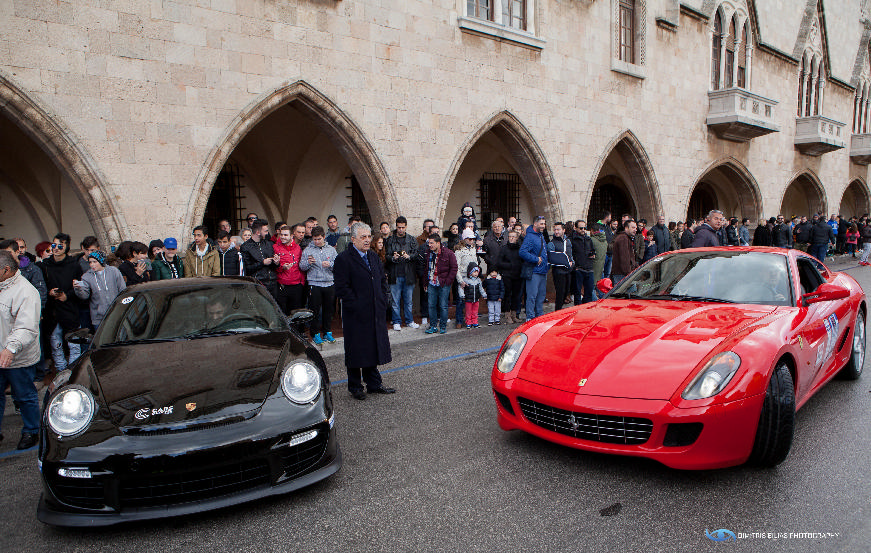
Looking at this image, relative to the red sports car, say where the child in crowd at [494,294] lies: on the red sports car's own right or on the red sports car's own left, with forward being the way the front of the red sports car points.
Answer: on the red sports car's own right

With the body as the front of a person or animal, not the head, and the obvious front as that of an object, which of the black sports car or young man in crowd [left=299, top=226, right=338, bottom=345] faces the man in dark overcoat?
the young man in crowd

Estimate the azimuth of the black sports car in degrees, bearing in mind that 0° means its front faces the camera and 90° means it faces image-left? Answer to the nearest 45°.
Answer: approximately 0°

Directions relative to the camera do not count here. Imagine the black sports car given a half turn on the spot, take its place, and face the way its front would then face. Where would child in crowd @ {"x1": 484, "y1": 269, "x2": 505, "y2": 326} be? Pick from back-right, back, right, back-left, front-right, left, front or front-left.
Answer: front-right

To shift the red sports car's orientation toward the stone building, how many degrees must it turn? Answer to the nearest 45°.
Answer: approximately 90° to its right

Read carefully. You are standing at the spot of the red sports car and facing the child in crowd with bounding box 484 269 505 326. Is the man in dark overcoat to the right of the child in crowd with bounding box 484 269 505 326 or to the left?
left

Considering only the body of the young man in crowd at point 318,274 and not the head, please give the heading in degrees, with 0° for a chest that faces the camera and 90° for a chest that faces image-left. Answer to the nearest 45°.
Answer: approximately 0°

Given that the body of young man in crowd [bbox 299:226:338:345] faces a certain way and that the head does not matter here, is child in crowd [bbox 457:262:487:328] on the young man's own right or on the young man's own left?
on the young man's own left

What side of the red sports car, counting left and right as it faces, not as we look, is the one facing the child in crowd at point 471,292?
right

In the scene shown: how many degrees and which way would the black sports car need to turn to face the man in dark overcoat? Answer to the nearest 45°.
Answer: approximately 135° to its left
